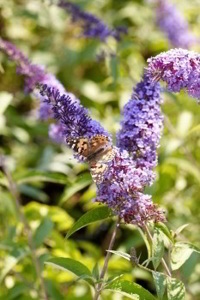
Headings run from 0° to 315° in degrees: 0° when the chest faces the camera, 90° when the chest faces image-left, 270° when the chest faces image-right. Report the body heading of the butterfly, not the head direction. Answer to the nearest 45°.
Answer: approximately 45°
